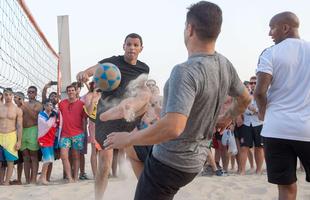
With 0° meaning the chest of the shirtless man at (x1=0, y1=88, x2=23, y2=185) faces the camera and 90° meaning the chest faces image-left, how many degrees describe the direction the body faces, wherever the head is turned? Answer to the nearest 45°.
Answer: approximately 0°

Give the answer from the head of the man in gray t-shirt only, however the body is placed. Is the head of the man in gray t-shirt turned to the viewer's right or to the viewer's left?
to the viewer's left

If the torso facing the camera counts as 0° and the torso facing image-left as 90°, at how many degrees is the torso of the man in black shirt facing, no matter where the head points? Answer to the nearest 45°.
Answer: approximately 0°

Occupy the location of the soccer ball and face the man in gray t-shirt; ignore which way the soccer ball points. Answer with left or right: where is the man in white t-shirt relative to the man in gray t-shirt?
left

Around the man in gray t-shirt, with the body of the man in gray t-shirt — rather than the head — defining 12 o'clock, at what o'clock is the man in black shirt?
The man in black shirt is roughly at 1 o'clock from the man in gray t-shirt.

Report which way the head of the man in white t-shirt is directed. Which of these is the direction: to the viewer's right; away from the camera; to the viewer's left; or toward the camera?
to the viewer's left

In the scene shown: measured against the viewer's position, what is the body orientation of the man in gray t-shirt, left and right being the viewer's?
facing away from the viewer and to the left of the viewer

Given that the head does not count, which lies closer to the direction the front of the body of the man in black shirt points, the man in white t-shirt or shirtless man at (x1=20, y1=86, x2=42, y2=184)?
the man in white t-shirt

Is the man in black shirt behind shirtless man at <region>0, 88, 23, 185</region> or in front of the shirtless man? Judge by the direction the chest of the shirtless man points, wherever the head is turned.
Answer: in front

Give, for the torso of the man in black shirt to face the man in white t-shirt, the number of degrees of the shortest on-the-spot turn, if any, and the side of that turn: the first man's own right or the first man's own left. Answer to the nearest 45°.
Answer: approximately 45° to the first man's own left
